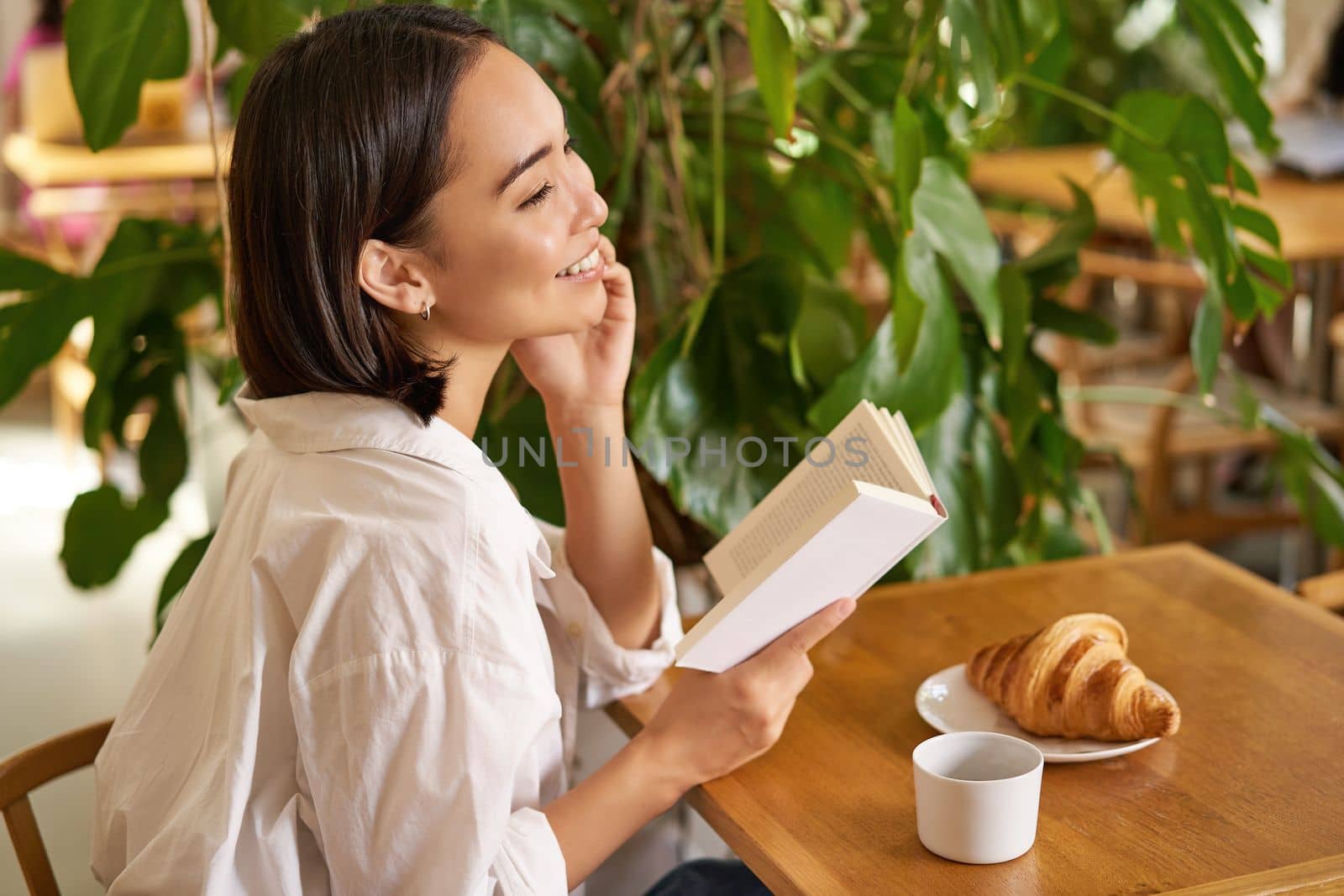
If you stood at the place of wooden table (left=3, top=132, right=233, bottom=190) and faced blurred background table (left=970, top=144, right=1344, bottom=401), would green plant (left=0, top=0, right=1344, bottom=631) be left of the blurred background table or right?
right

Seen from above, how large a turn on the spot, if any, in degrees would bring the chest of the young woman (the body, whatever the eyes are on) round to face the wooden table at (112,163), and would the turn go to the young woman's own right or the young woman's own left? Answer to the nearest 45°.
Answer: approximately 90° to the young woman's own left

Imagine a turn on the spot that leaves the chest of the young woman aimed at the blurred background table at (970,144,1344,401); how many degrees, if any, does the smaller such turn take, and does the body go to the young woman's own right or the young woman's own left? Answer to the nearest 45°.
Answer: approximately 45° to the young woman's own left

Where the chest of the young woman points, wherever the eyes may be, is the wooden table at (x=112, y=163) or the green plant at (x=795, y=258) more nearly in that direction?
the green plant

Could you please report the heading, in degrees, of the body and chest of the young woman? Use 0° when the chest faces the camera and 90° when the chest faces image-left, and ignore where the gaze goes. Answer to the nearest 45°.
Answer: approximately 270°

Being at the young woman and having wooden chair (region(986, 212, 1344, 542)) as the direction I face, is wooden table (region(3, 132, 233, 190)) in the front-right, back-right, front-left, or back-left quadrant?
front-left

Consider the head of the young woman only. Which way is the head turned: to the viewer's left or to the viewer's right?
to the viewer's right

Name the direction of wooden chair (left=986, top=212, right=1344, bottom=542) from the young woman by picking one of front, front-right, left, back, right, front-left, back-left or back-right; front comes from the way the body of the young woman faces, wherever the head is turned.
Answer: front-left
